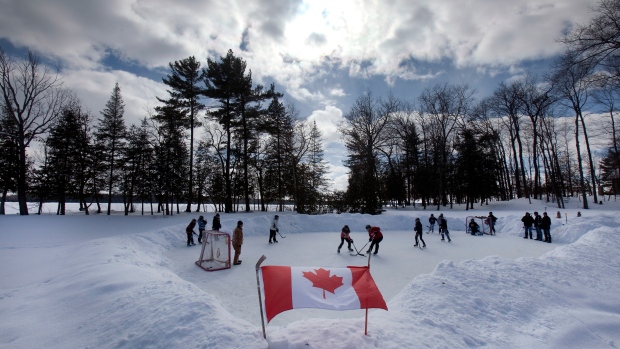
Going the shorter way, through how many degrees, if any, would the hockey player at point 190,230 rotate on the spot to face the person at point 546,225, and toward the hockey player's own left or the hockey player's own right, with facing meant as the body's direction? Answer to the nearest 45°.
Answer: approximately 45° to the hockey player's own right

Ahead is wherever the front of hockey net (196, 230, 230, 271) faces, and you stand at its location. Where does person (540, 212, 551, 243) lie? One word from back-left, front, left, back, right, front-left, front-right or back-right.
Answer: front-right

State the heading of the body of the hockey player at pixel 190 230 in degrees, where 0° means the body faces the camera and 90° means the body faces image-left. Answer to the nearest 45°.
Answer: approximately 270°

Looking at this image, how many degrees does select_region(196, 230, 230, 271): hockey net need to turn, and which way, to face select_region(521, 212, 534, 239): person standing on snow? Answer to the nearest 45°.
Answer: approximately 45° to its right

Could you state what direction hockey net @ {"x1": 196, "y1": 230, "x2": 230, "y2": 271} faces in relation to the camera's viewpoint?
facing away from the viewer and to the right of the viewer

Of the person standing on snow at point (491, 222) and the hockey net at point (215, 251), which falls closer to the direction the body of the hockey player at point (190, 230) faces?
the person standing on snow

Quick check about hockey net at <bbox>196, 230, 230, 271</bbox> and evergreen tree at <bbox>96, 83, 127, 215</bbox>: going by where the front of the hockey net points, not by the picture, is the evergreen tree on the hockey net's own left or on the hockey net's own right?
on the hockey net's own left

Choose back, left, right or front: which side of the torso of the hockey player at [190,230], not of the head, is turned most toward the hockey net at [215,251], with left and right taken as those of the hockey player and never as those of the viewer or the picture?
right
